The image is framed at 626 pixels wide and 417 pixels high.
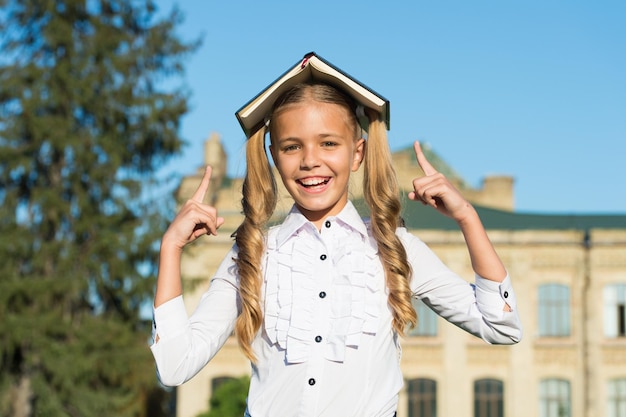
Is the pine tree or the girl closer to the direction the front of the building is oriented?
the girl

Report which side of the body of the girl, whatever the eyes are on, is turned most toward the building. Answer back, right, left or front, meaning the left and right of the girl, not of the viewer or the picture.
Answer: back

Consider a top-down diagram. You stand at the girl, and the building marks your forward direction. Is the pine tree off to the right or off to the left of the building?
left

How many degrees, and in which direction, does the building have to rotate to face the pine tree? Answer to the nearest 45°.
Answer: approximately 45° to its right

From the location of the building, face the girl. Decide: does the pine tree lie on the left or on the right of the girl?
right

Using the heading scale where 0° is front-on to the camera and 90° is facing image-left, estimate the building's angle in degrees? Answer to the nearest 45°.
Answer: approximately 0°

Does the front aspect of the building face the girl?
yes

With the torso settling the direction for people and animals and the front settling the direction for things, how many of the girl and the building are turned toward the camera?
2
